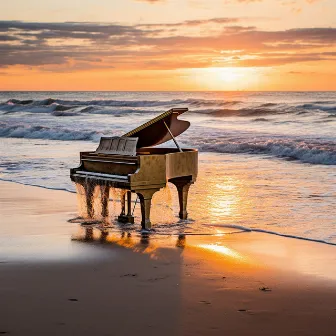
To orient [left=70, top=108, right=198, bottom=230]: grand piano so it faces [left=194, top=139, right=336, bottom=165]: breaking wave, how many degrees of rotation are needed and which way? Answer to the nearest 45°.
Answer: approximately 135° to its right

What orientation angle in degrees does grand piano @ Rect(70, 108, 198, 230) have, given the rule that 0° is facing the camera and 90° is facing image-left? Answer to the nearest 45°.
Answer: approximately 45°

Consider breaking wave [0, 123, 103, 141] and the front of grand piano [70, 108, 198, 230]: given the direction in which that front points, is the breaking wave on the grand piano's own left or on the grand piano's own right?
on the grand piano's own right
